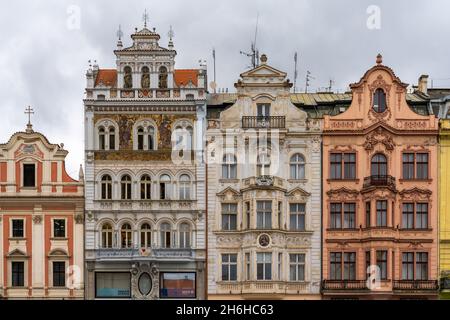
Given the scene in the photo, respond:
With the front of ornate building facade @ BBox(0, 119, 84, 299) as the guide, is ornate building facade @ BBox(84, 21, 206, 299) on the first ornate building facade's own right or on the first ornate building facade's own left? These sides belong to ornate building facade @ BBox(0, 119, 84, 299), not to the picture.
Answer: on the first ornate building facade's own left

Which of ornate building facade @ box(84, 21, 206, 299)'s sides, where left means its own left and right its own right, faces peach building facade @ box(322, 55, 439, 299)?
left

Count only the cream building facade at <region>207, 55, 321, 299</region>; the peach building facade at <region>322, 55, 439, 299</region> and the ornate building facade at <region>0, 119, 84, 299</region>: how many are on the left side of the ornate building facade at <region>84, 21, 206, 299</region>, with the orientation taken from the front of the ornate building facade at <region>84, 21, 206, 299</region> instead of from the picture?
2

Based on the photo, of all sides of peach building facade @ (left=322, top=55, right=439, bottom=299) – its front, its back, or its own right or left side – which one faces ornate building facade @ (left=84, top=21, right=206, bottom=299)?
right

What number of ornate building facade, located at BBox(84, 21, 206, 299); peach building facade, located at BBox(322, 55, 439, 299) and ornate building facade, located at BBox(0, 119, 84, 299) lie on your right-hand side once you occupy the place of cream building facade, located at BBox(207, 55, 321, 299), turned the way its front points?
2

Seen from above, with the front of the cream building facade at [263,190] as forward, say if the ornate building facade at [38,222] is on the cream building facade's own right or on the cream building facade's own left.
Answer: on the cream building facade's own right

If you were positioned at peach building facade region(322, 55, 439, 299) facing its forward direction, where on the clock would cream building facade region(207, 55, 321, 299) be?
The cream building facade is roughly at 3 o'clock from the peach building facade.
